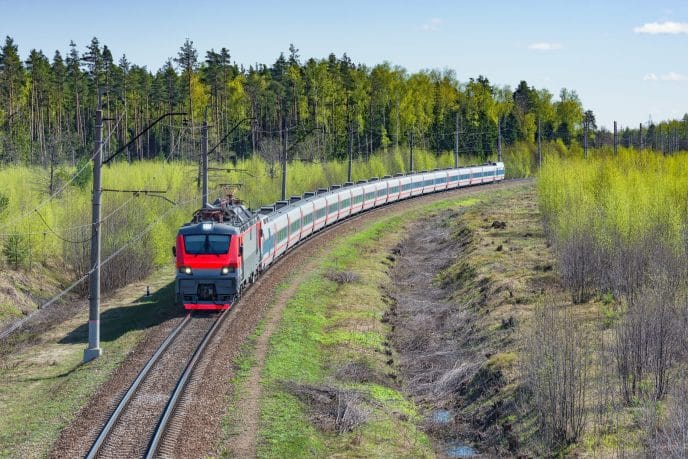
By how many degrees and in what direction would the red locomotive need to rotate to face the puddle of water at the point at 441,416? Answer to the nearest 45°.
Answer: approximately 45° to its left

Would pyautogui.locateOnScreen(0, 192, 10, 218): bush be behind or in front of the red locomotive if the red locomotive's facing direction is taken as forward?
behind

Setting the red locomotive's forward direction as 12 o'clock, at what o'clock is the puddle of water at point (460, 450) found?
The puddle of water is roughly at 11 o'clock from the red locomotive.

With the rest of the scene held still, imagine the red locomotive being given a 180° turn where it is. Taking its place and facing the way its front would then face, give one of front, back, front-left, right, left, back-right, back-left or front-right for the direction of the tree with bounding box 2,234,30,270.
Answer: front-left

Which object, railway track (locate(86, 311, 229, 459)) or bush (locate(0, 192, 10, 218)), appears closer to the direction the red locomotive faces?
the railway track

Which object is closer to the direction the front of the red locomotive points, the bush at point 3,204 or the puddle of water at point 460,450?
the puddle of water

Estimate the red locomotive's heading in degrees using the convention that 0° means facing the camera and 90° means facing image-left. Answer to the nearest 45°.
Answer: approximately 0°

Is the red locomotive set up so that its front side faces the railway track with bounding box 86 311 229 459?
yes
